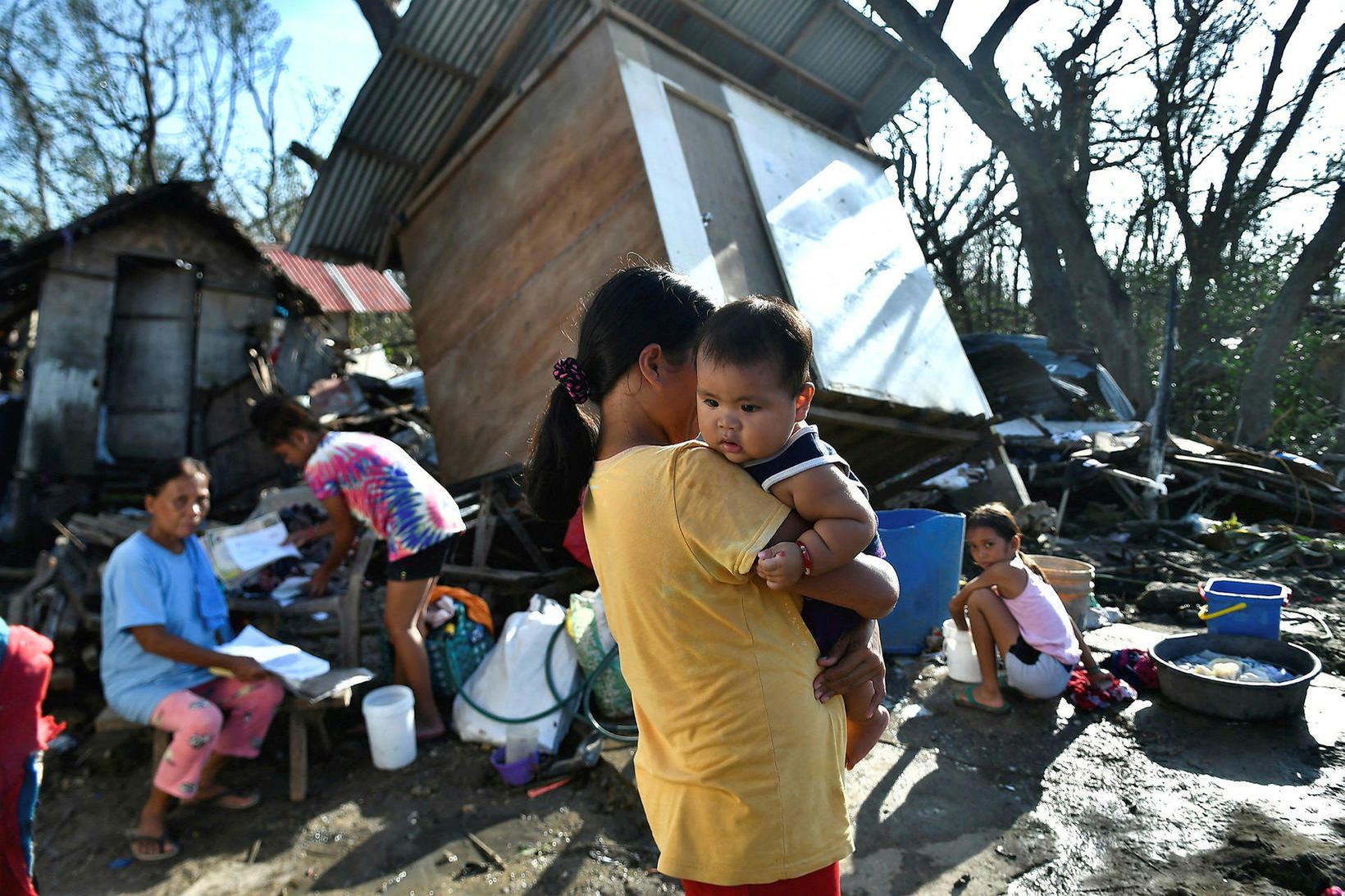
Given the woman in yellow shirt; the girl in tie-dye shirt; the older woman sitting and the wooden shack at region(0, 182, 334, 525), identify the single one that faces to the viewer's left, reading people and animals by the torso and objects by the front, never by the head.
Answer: the girl in tie-dye shirt

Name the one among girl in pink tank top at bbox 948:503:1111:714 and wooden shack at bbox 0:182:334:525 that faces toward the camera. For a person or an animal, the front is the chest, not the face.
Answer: the wooden shack

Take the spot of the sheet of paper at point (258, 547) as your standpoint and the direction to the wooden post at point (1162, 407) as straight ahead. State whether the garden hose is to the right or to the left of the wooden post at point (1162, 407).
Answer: right

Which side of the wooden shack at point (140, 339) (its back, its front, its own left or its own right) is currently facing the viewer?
front

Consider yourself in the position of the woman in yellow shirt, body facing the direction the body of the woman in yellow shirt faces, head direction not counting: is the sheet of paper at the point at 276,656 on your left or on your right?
on your left

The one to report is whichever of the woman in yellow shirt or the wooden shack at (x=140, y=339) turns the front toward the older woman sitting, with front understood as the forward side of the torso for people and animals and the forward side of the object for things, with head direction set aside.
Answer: the wooden shack

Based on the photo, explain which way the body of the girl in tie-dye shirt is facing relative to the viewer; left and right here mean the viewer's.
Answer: facing to the left of the viewer

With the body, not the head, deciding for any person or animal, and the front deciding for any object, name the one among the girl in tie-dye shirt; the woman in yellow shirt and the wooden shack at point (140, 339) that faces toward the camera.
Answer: the wooden shack

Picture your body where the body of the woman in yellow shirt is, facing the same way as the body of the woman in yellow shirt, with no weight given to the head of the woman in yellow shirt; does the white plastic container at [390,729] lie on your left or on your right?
on your left

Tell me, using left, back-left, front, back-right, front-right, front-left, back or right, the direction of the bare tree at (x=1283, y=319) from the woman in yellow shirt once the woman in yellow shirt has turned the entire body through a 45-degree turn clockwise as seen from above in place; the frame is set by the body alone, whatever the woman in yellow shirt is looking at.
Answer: front-left

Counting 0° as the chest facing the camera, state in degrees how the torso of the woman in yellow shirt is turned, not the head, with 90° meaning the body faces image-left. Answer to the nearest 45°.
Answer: approximately 225°

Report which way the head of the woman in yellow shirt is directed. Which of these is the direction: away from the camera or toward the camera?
away from the camera

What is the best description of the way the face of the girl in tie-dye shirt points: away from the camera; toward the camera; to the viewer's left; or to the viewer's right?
to the viewer's left

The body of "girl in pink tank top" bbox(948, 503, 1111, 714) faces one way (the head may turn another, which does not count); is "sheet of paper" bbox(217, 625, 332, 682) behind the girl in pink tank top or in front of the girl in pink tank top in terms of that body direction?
in front

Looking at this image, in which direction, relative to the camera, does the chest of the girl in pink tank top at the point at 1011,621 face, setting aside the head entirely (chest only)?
to the viewer's left

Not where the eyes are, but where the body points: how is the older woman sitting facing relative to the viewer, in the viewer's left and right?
facing the viewer and to the right of the viewer
